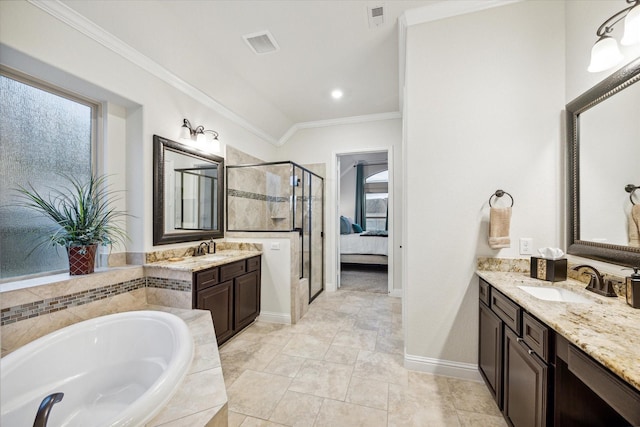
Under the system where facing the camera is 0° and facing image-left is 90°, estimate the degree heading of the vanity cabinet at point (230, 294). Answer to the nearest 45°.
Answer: approximately 315°

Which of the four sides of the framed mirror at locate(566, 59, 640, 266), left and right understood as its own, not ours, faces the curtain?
right

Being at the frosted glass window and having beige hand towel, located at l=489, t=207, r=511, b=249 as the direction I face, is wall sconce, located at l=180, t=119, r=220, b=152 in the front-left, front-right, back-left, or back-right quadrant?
front-left

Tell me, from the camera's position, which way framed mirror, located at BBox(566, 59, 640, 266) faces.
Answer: facing the viewer and to the left of the viewer

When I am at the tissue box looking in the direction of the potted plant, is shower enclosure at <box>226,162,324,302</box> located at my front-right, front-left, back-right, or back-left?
front-right

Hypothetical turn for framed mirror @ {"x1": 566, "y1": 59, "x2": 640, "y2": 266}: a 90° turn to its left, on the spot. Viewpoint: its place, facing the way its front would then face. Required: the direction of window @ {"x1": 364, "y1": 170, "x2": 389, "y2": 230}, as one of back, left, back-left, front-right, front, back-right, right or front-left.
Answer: back

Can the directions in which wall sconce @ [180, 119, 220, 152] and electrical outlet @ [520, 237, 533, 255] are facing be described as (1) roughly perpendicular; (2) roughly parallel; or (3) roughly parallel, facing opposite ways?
roughly perpendicular

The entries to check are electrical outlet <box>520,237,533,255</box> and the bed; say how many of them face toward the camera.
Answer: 1

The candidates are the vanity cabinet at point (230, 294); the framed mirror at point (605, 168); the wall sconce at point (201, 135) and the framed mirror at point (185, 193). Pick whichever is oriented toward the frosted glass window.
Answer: the framed mirror at point (605, 168)

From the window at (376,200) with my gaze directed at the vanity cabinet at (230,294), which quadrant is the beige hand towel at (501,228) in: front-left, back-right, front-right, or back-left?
front-left

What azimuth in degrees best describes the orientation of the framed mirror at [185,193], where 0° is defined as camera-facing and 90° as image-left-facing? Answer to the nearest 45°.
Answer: approximately 315°

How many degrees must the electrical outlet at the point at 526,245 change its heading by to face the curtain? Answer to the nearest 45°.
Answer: approximately 135° to its right

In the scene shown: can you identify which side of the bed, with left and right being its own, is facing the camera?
right

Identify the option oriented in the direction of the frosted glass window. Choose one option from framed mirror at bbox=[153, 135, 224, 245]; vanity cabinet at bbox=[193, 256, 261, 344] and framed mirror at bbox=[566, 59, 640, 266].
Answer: framed mirror at bbox=[566, 59, 640, 266]

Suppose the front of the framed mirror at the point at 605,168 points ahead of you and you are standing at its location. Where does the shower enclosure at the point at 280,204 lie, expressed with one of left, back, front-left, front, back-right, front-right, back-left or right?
front-right

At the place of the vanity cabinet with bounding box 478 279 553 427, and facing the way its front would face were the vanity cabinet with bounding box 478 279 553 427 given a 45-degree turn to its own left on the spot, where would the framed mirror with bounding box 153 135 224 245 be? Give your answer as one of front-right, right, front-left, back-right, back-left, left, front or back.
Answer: right
